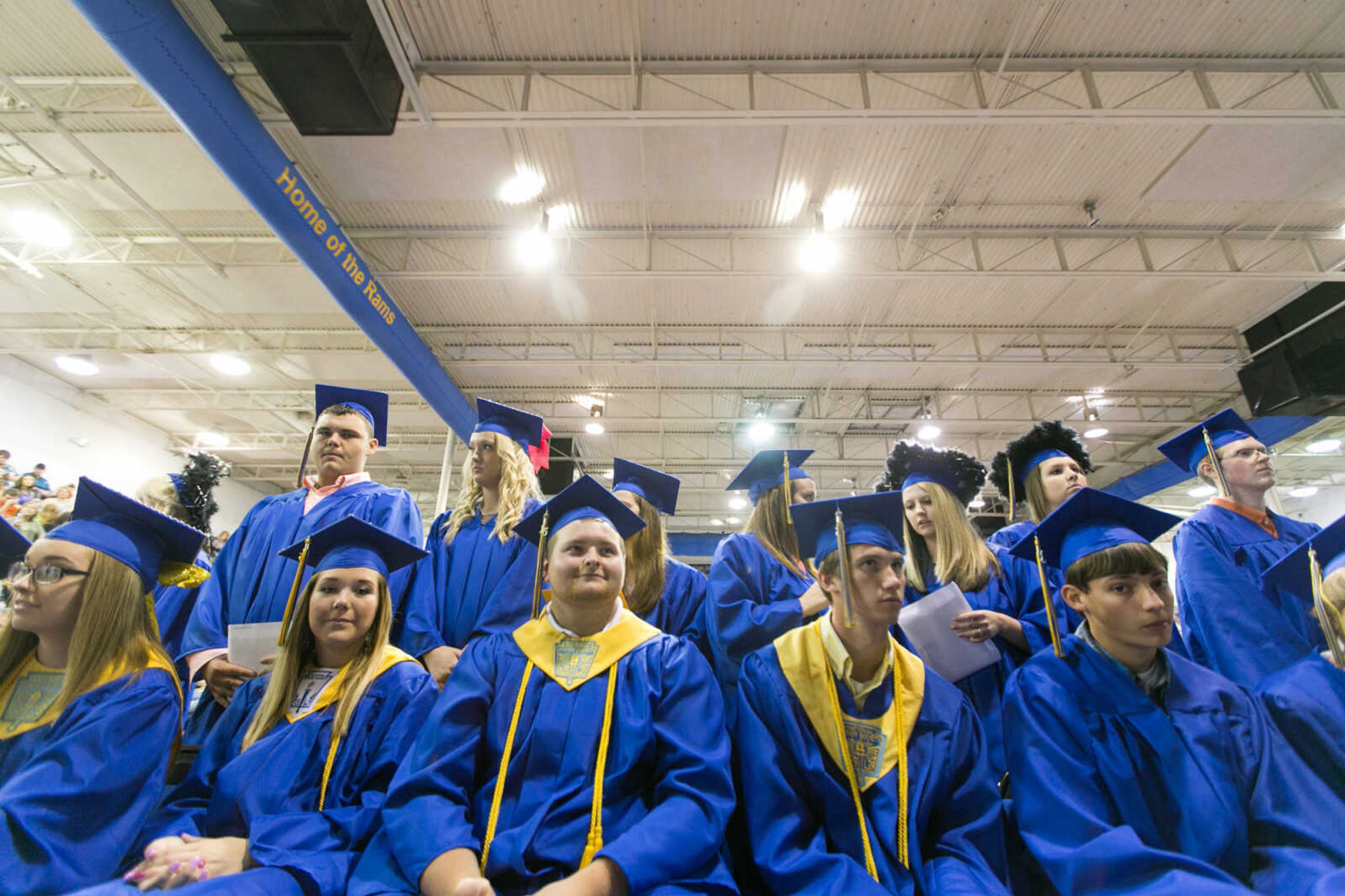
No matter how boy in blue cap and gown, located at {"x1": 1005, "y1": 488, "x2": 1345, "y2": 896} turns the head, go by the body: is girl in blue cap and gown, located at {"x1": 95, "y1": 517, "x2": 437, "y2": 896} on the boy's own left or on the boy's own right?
on the boy's own right

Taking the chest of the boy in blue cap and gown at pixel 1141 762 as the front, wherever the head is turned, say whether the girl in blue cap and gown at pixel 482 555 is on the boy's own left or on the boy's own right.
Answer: on the boy's own right

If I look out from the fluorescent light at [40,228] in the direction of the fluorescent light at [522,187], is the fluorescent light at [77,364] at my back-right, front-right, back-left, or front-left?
back-left

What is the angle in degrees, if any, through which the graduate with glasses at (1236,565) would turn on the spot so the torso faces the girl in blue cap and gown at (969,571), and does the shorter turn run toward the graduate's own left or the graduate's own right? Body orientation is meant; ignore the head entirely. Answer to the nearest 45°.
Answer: approximately 90° to the graduate's own right

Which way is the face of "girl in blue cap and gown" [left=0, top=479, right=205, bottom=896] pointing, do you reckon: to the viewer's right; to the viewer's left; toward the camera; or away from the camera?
to the viewer's left
